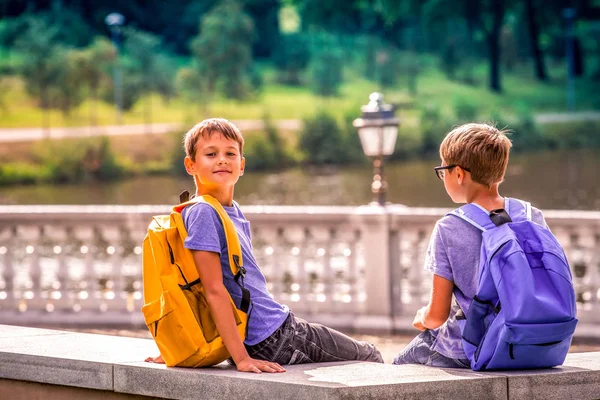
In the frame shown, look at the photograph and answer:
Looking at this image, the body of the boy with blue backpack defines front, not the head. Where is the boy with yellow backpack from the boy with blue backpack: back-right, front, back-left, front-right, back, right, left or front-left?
front-left

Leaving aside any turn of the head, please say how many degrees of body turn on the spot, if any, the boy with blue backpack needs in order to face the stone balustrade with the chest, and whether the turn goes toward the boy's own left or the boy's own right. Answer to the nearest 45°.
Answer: approximately 45° to the boy's own right

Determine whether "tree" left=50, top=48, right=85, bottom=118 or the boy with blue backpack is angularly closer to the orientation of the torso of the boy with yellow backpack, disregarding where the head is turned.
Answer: the boy with blue backpack

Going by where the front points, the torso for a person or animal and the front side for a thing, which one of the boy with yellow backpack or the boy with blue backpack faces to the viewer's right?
the boy with yellow backpack

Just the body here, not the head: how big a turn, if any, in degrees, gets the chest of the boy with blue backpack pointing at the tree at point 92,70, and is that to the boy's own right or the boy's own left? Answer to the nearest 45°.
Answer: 0° — they already face it

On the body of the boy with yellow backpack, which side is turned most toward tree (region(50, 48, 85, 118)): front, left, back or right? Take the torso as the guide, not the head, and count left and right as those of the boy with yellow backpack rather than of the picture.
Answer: left

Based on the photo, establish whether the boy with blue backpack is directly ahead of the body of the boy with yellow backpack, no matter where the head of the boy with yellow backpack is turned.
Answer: yes

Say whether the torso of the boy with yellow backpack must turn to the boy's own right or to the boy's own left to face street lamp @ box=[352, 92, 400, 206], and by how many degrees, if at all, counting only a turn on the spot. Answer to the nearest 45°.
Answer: approximately 90° to the boy's own left

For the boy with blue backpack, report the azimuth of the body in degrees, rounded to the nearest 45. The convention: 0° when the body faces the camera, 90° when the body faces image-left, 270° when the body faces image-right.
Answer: approximately 135°

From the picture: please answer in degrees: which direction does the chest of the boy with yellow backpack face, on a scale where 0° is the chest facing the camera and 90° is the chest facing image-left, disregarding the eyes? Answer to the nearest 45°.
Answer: approximately 270°

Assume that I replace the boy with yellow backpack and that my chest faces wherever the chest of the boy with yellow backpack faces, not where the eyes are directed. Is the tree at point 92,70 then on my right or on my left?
on my left

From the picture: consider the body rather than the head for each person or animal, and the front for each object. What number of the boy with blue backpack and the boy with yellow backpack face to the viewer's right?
1
